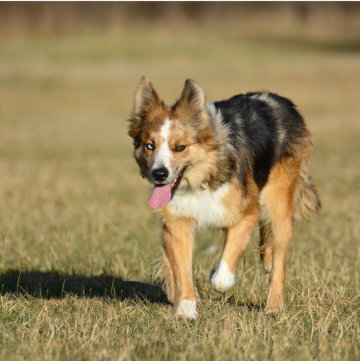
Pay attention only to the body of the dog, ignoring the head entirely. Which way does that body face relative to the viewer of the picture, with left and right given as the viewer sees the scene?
facing the viewer and to the left of the viewer
